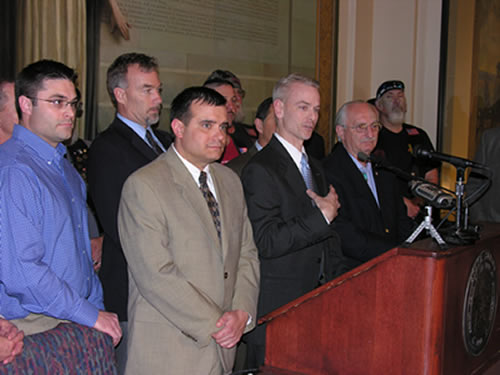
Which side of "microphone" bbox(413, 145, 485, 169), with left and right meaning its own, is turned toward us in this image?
left

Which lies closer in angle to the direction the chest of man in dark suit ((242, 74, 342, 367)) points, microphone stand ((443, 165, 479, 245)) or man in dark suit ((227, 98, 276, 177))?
the microphone stand

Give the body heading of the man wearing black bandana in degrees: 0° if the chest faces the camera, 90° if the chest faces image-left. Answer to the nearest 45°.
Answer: approximately 315°

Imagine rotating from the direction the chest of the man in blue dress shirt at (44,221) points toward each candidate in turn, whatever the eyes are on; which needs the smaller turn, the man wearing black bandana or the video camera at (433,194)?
the video camera

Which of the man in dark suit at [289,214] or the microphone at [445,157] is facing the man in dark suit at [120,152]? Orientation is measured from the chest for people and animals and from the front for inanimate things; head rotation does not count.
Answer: the microphone

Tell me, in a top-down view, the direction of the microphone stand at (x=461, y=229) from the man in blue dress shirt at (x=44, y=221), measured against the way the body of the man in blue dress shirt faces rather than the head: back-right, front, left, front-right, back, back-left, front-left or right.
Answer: front-left

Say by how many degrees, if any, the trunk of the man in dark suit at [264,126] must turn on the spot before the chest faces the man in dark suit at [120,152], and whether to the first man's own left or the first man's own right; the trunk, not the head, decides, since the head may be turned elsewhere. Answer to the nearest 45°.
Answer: approximately 90° to the first man's own right
